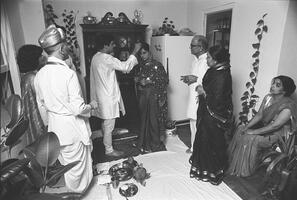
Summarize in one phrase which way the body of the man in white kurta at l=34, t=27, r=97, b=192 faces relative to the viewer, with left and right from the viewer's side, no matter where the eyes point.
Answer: facing away from the viewer and to the right of the viewer

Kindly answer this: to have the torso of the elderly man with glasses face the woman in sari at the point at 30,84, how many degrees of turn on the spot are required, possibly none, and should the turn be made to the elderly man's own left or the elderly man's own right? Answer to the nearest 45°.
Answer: approximately 45° to the elderly man's own left

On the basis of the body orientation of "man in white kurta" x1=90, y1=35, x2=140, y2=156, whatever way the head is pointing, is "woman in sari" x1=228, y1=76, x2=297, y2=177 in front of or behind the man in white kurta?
in front

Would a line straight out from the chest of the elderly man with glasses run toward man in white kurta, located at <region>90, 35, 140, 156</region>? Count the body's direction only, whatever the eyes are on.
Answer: yes

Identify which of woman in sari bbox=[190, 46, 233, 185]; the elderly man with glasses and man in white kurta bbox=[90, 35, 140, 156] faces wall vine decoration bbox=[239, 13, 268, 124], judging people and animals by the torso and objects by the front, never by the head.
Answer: the man in white kurta

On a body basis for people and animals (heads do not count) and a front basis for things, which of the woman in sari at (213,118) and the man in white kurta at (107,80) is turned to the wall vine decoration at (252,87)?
the man in white kurta

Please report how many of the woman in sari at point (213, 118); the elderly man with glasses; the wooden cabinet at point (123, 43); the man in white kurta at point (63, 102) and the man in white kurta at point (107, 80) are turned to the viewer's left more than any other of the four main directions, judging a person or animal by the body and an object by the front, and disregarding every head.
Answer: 2

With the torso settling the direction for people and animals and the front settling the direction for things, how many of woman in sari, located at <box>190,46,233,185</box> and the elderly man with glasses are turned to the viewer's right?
0

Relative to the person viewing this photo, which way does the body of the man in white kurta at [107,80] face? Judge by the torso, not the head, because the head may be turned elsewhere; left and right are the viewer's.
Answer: facing to the right of the viewer

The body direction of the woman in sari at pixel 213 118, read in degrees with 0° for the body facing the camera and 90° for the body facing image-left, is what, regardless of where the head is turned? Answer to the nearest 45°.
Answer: approximately 90°

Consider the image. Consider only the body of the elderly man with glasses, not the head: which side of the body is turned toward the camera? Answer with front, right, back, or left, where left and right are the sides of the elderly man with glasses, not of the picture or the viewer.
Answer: left
